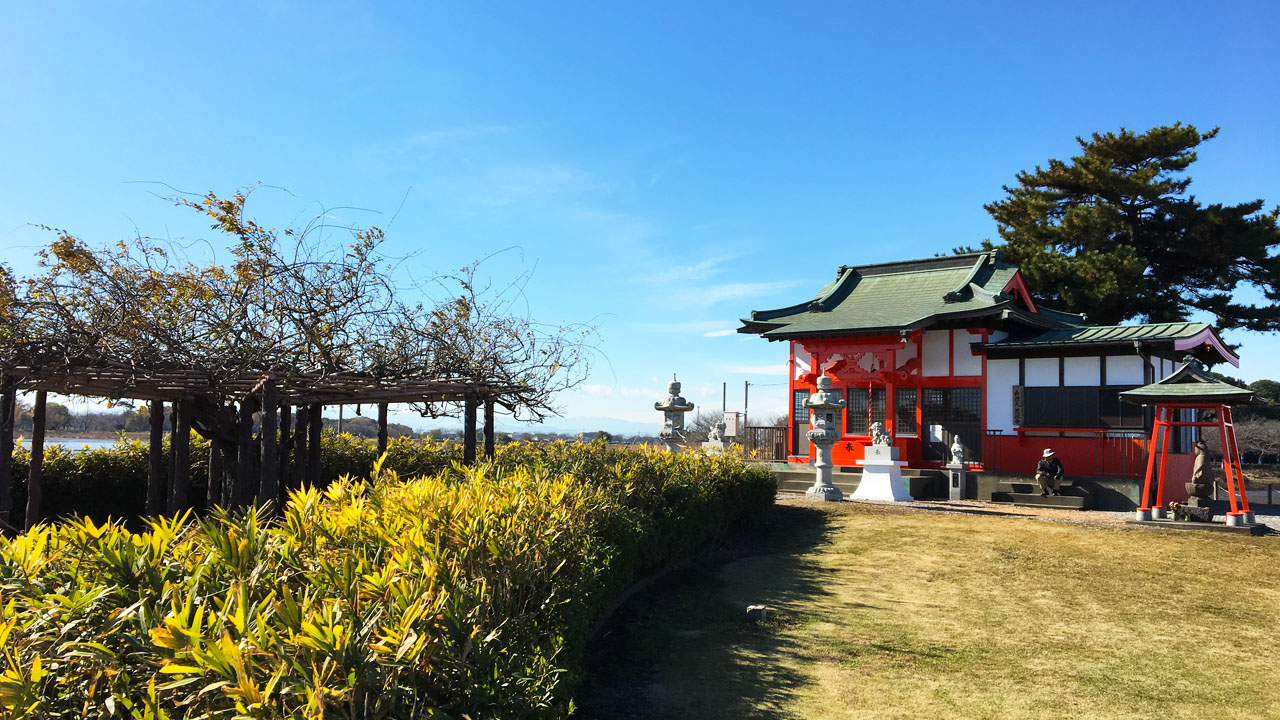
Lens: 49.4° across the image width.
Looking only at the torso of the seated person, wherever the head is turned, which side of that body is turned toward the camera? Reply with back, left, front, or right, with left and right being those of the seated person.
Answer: front

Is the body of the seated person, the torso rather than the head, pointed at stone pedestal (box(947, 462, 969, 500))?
no

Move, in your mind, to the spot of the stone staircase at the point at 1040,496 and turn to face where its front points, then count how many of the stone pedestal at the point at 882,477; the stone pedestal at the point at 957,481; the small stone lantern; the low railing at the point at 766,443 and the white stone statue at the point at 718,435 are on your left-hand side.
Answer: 0

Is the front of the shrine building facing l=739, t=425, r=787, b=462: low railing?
no

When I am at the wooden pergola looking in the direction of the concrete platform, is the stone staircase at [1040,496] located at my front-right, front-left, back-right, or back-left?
front-left

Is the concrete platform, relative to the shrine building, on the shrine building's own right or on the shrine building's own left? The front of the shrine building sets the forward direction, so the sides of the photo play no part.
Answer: on the shrine building's own left

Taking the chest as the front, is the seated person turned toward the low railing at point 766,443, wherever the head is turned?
no

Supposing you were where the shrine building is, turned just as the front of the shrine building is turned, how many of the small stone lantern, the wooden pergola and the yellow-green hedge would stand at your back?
0

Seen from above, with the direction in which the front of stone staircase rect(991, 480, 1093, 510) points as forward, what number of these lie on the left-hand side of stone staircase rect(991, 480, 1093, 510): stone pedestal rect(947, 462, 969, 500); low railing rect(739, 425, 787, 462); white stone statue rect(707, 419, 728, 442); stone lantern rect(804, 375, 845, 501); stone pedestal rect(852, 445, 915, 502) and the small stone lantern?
0

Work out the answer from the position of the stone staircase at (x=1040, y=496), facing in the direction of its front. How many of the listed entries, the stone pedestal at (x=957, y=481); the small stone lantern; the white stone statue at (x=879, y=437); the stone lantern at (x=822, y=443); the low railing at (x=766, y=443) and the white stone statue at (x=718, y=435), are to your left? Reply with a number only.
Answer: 0

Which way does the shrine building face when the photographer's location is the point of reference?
facing the viewer and to the left of the viewer

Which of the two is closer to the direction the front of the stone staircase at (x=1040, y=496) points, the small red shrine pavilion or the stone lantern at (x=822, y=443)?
the small red shrine pavilion
